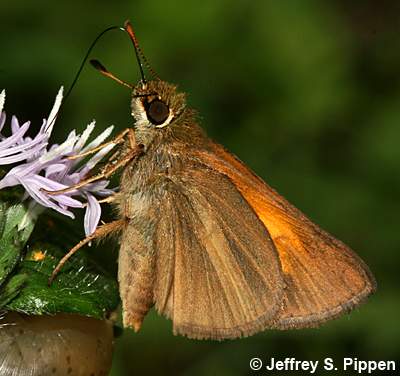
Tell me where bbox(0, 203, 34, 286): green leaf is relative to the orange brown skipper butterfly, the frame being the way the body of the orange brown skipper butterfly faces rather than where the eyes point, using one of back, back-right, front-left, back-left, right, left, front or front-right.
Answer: front-left

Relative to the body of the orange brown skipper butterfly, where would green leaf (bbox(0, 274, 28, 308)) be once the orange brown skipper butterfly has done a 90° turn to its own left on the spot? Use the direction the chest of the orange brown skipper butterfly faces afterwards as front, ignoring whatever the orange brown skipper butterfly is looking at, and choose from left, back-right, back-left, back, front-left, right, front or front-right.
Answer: front-right

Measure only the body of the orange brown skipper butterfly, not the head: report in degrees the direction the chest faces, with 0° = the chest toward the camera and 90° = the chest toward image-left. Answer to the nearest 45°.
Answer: approximately 90°

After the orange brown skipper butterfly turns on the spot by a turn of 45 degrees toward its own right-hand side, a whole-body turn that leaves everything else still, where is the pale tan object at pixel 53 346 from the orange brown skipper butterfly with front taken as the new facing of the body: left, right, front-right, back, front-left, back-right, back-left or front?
left
